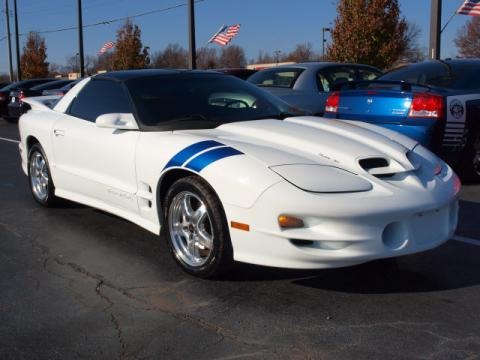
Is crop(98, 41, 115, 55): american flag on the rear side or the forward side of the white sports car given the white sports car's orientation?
on the rear side

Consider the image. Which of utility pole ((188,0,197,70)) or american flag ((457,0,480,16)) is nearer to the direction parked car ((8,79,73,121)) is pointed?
the utility pole

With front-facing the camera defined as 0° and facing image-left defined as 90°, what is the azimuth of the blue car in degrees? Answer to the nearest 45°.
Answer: approximately 225°

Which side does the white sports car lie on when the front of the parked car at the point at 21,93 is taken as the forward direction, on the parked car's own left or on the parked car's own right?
on the parked car's own right

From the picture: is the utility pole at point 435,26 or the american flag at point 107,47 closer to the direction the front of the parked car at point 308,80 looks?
the utility pole

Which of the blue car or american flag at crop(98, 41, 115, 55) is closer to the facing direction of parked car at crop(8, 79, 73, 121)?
the american flag

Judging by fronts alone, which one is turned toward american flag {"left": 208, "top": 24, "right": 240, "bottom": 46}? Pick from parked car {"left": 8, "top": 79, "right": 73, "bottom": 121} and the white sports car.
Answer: the parked car

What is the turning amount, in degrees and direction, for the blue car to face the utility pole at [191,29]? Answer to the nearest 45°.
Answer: approximately 90° to its left
